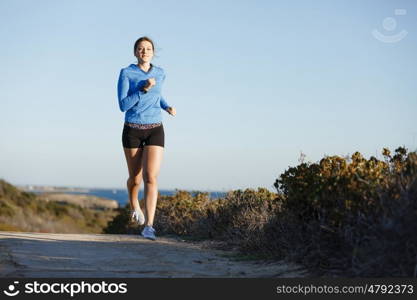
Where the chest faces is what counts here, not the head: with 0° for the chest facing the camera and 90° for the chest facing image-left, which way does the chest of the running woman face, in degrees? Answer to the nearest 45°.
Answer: approximately 0°
